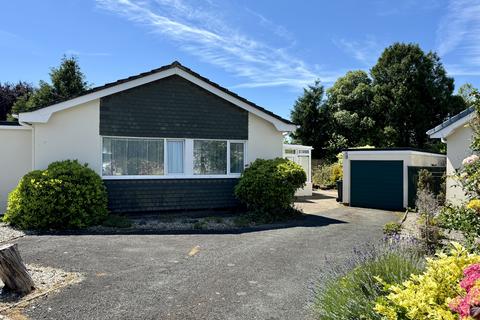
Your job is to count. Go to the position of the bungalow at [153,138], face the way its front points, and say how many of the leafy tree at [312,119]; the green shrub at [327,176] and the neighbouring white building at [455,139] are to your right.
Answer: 0

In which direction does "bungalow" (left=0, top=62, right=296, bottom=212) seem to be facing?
toward the camera

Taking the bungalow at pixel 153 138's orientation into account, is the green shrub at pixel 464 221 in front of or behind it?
in front

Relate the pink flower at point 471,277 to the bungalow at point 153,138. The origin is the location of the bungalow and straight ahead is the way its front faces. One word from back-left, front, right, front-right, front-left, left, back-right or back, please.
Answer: front

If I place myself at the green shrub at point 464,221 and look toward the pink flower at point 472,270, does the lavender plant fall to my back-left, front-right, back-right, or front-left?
front-right

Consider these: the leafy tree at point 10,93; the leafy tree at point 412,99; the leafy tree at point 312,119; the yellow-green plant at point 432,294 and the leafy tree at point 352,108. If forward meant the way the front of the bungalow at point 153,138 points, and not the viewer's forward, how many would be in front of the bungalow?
1

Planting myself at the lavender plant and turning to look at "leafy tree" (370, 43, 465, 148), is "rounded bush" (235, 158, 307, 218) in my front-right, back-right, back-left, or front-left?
front-left

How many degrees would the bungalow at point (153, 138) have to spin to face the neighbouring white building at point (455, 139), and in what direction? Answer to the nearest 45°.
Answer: approximately 90° to its left

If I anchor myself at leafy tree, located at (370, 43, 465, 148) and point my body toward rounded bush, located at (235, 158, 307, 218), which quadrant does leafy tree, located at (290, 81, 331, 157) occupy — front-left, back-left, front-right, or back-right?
front-right

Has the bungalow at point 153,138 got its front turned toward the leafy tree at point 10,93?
no

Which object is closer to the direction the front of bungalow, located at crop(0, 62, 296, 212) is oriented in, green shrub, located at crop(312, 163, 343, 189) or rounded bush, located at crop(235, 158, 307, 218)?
the rounded bush

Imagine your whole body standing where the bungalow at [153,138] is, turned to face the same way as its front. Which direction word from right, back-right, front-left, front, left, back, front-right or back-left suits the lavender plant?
front

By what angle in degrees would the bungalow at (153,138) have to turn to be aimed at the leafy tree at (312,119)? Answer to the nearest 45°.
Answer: approximately 135° to its left

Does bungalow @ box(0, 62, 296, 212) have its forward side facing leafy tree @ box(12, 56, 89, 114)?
no

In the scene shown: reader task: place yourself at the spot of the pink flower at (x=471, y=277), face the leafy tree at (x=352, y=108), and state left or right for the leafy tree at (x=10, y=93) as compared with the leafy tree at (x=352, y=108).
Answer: left

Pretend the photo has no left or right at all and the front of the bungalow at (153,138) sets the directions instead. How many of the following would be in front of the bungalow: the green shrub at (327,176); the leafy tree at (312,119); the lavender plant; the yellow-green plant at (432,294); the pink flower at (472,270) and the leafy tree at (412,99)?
3

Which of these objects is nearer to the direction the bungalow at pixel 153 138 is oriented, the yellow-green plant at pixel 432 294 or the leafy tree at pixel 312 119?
the yellow-green plant

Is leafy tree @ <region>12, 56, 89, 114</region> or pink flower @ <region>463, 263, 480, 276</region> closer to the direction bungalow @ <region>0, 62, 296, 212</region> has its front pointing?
the pink flower
